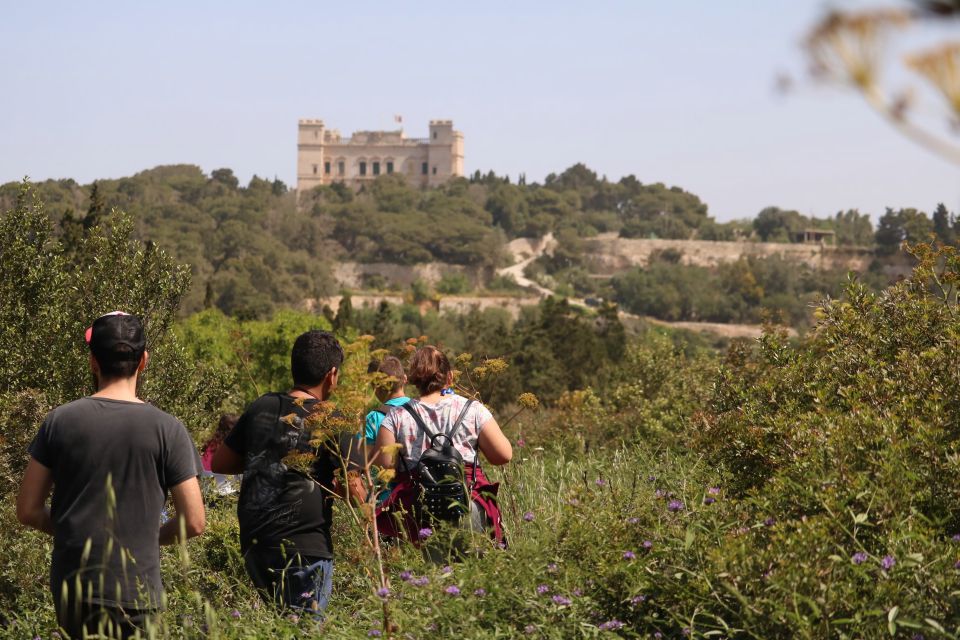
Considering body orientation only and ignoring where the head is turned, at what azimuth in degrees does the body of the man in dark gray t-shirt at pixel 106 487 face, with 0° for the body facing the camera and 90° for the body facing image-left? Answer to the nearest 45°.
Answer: approximately 180°

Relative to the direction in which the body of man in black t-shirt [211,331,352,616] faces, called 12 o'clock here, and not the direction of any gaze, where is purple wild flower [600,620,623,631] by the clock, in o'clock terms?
The purple wild flower is roughly at 3 o'clock from the man in black t-shirt.

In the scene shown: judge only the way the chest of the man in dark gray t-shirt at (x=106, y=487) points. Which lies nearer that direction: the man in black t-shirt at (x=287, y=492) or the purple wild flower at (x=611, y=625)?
the man in black t-shirt

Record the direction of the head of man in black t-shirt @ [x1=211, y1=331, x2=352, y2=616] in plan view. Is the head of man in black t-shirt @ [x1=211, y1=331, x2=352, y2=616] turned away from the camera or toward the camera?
away from the camera

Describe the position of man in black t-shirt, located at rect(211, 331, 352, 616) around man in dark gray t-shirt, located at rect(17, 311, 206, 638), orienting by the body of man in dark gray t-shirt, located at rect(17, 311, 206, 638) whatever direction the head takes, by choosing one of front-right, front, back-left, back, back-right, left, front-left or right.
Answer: front-right

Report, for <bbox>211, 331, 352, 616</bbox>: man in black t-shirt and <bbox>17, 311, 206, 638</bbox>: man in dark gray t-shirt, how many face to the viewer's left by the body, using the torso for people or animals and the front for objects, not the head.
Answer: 0

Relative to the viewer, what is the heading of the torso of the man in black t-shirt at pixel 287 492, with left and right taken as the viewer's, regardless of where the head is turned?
facing away from the viewer and to the right of the viewer
